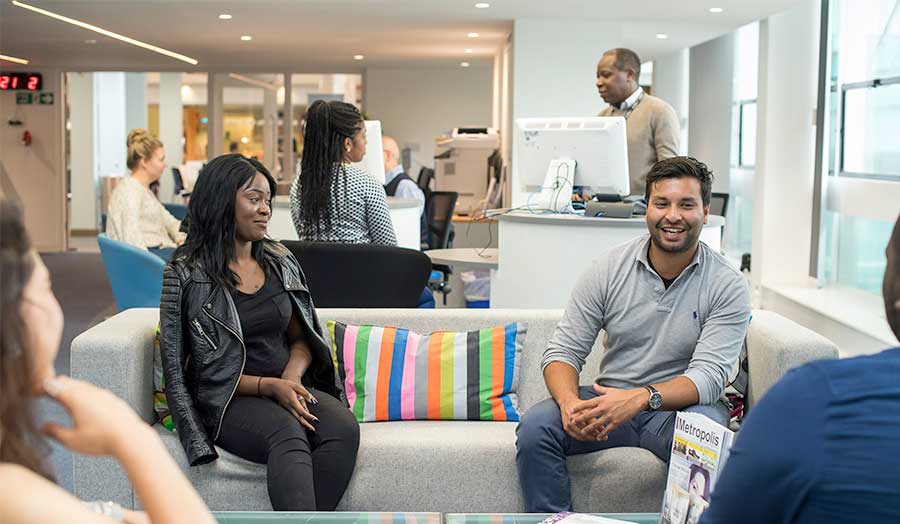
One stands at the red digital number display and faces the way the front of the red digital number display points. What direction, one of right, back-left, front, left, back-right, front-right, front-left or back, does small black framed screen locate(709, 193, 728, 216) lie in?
front-left

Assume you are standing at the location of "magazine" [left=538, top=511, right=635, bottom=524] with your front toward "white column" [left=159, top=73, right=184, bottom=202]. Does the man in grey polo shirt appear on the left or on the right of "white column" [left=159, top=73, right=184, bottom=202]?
right

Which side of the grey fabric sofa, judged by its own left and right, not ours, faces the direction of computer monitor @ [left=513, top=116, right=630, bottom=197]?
back

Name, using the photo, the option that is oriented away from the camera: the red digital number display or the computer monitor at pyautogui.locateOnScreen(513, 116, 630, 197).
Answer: the computer monitor

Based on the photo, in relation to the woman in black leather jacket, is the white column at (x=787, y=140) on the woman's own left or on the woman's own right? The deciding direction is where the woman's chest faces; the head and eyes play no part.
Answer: on the woman's own left

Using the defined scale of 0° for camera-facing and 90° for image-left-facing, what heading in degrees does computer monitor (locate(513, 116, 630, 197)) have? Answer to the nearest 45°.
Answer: approximately 180°

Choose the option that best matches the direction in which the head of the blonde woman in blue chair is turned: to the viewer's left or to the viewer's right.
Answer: to the viewer's right

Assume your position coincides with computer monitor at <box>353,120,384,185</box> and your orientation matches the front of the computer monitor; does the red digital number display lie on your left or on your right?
on your left

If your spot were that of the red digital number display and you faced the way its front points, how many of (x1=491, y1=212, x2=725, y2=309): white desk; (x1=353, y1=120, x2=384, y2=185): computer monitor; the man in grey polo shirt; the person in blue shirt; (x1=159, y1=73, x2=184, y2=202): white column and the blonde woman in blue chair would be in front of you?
5

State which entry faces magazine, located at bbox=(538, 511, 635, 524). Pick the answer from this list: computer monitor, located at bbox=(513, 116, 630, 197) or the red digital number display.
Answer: the red digital number display

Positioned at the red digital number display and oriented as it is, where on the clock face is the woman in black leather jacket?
The woman in black leather jacket is roughly at 12 o'clock from the red digital number display.
